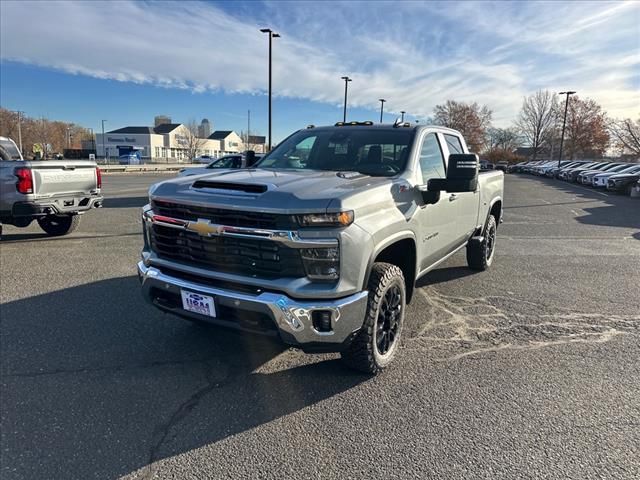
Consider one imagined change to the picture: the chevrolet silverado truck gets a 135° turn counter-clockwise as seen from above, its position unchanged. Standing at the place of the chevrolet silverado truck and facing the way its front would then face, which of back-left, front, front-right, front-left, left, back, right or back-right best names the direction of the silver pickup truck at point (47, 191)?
back-left

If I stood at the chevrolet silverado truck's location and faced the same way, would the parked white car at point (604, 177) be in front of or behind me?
behind

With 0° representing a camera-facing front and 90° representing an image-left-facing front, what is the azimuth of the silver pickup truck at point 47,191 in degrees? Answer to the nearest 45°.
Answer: approximately 135°
